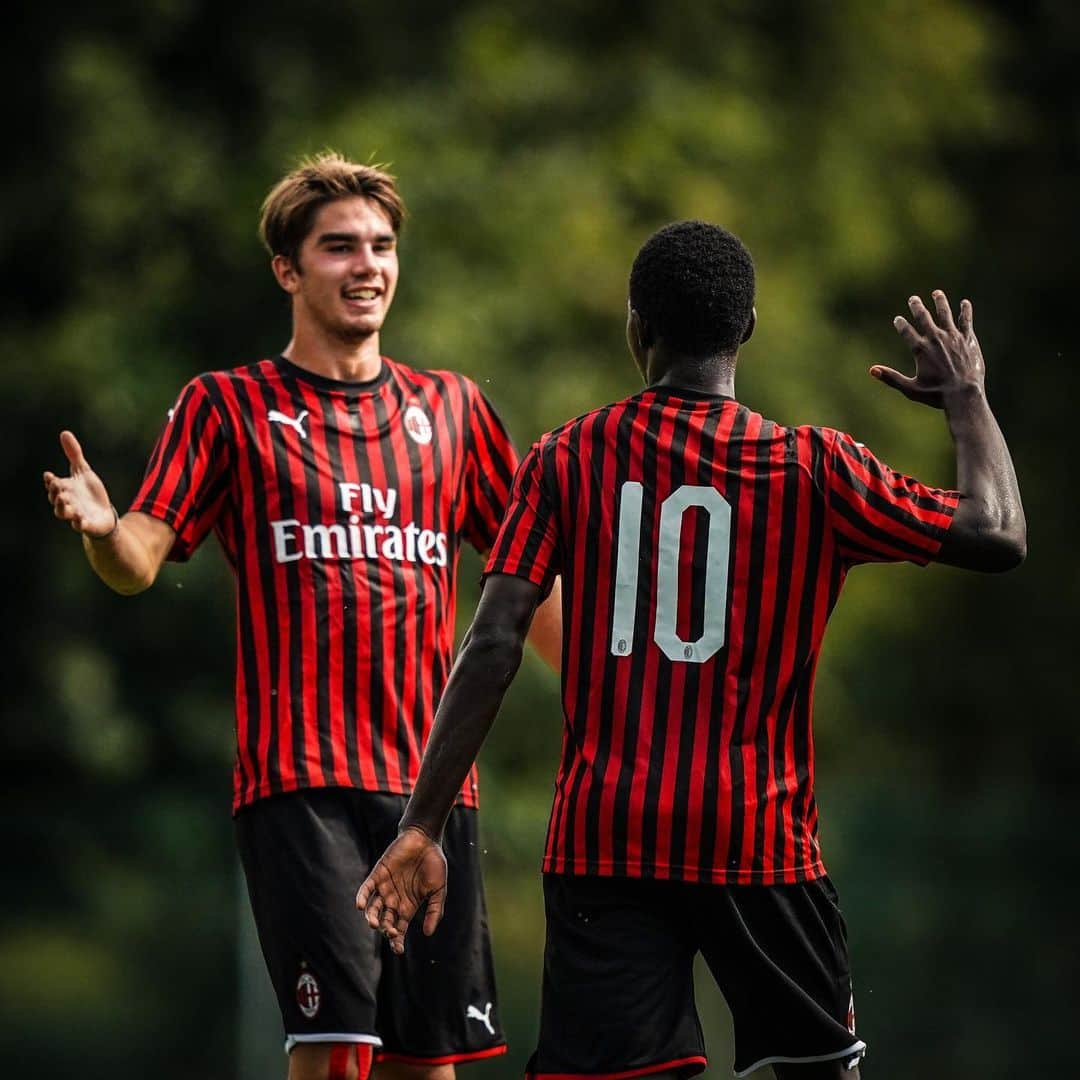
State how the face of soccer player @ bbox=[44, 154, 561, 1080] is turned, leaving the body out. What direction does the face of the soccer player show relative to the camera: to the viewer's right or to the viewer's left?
to the viewer's right

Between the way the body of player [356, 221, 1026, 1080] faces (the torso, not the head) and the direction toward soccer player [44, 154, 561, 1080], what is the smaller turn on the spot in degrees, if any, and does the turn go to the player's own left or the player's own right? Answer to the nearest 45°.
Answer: approximately 45° to the player's own left

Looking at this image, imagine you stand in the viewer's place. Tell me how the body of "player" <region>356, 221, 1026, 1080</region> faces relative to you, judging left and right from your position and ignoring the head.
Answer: facing away from the viewer
